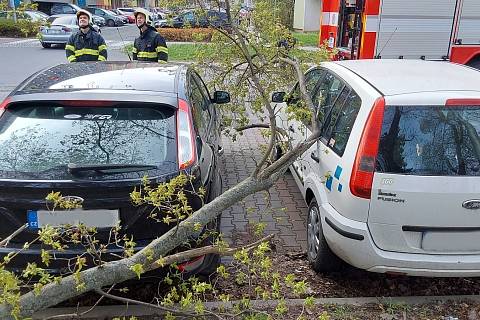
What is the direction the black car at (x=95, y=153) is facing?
away from the camera

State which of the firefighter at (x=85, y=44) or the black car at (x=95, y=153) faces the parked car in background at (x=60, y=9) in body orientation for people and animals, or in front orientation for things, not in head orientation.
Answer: the black car

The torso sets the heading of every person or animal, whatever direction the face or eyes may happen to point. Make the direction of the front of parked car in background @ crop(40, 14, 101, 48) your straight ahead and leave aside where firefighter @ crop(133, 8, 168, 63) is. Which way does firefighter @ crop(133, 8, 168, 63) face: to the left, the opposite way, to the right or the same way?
the opposite way

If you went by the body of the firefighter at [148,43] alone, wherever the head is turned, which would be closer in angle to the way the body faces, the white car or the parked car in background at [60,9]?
the white car

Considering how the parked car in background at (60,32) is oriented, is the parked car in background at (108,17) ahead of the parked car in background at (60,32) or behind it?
ahead

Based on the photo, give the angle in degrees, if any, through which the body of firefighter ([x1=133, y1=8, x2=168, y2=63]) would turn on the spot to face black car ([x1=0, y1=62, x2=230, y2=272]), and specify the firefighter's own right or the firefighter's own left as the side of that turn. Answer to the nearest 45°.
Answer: approximately 45° to the firefighter's own left

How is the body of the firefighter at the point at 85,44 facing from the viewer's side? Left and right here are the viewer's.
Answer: facing the viewer

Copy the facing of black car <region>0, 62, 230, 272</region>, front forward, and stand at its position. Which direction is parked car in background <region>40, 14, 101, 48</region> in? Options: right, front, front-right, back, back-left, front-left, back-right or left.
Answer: front

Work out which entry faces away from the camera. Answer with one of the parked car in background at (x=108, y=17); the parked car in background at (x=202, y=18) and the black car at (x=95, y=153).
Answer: the black car

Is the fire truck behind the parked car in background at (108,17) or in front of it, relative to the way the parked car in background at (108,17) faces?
in front

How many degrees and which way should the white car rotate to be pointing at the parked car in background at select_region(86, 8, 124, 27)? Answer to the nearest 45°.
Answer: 0° — it already faces it
